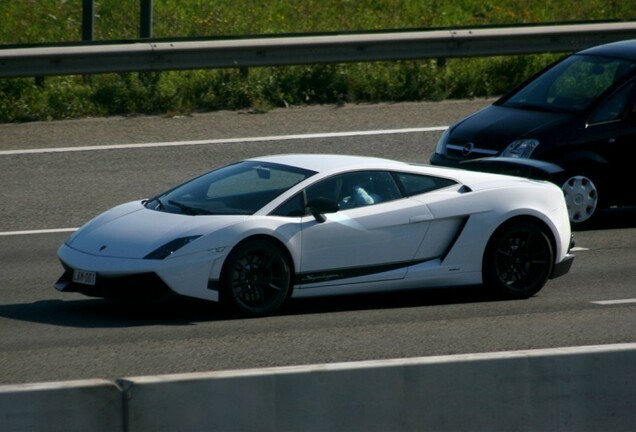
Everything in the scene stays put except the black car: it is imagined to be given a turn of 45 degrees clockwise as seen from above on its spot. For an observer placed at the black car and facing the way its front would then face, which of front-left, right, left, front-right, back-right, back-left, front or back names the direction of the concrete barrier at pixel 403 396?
left

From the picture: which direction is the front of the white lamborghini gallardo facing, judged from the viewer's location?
facing the viewer and to the left of the viewer

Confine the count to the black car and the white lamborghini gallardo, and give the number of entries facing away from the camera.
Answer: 0

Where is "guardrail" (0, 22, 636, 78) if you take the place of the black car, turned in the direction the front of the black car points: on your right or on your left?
on your right

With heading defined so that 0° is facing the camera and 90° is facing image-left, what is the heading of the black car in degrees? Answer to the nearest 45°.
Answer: approximately 45°

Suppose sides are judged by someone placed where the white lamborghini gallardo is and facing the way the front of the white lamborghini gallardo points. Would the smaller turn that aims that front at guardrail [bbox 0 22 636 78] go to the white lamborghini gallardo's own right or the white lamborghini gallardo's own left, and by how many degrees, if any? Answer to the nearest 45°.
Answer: approximately 135° to the white lamborghini gallardo's own right
